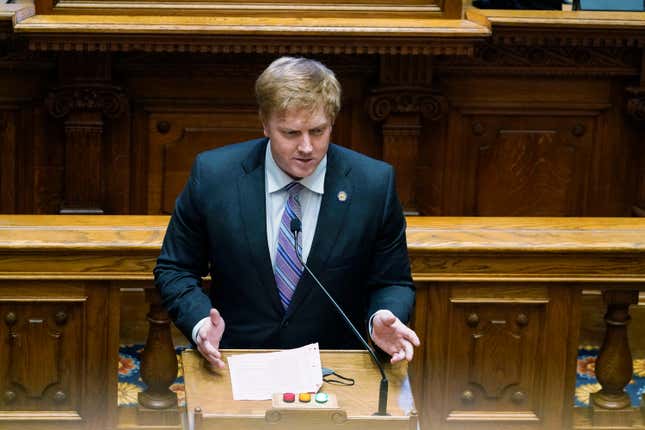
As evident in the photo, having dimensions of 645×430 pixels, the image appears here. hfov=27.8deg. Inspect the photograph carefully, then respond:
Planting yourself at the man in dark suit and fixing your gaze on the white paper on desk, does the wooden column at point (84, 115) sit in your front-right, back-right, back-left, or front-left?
back-right

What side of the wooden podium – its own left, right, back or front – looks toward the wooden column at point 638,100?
back

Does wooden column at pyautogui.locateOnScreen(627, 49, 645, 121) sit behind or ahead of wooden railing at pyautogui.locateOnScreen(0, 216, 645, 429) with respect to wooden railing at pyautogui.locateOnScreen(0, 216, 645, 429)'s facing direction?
behind

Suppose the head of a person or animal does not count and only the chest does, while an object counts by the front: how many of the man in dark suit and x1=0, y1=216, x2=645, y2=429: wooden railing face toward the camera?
2

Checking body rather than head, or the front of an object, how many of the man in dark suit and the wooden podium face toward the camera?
2

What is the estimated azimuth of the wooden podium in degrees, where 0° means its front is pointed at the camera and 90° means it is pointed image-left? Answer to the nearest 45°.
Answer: approximately 0°

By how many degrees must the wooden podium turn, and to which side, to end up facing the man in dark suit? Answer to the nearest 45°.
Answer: approximately 180°

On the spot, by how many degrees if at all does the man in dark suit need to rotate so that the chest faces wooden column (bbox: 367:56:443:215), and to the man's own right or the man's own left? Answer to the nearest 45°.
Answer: approximately 180°
